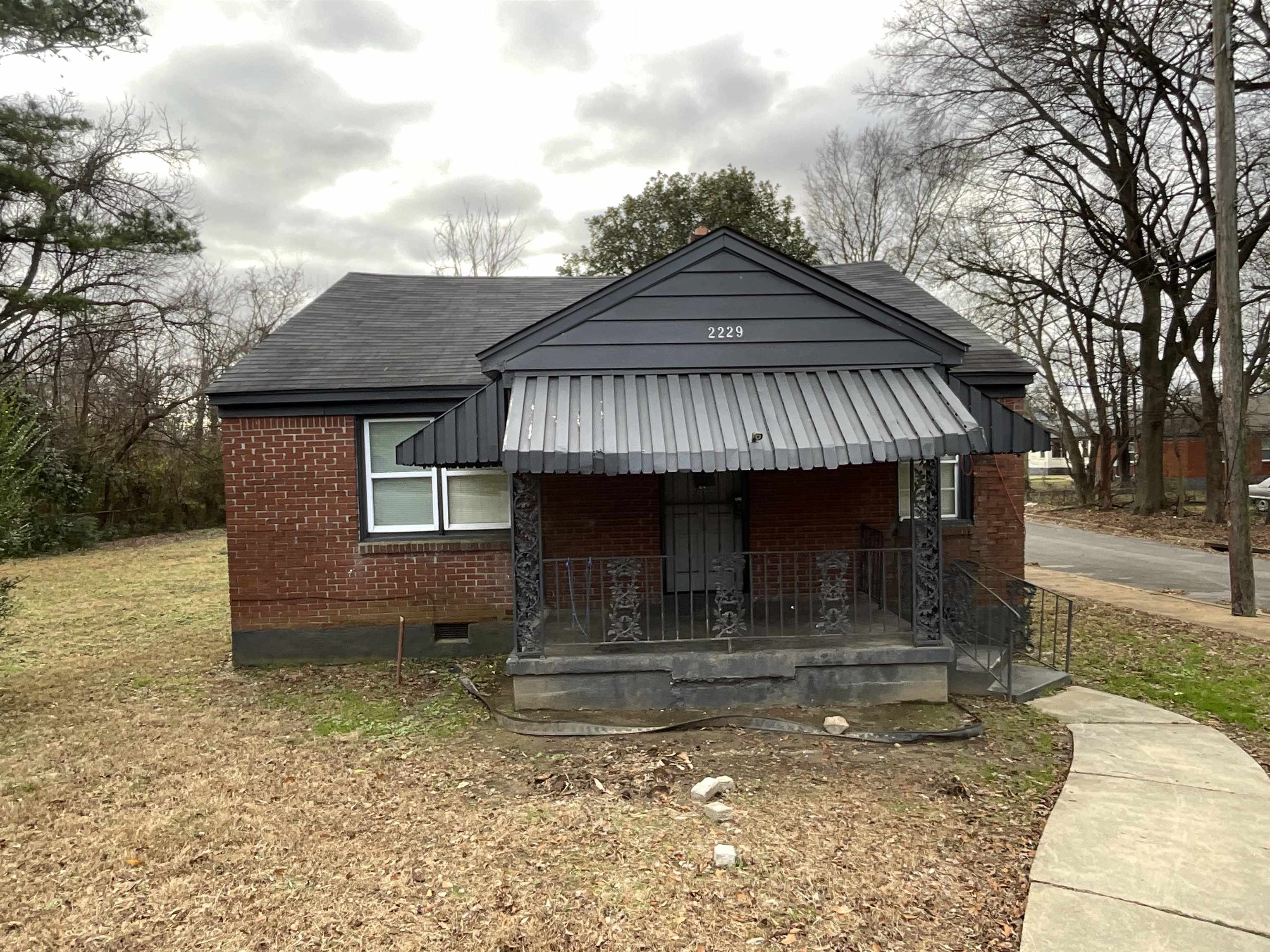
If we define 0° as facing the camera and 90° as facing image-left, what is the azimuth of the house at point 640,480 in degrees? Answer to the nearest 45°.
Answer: approximately 0°

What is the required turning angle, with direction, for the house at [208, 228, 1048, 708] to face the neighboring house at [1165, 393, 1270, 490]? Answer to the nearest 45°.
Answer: approximately 135° to its left

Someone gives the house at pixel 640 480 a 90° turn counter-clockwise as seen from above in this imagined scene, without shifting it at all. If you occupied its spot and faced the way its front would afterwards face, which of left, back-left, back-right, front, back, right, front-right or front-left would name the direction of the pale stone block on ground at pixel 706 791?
right

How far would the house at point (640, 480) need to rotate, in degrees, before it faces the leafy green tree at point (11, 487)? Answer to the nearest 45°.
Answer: approximately 90° to its right

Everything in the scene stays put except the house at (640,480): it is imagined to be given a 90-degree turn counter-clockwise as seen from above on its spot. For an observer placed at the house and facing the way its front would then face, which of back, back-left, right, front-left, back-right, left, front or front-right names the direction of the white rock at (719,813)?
right

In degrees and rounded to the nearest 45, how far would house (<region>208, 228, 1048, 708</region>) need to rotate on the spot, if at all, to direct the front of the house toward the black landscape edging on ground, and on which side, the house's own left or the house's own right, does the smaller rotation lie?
0° — it already faces it

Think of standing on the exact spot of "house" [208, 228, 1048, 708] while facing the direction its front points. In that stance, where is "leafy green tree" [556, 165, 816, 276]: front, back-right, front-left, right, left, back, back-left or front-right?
back

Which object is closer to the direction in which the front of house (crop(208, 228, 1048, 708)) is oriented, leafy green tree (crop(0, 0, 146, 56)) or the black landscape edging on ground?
the black landscape edging on ground

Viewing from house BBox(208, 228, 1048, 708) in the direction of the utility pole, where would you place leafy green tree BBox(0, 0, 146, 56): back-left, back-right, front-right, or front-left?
back-left

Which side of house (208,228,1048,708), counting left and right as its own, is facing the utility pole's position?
left

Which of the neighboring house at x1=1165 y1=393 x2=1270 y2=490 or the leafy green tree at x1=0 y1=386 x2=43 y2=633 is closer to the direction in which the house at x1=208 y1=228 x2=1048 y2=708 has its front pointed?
the leafy green tree

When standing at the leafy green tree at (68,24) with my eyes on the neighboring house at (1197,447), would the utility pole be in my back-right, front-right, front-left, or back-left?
front-right

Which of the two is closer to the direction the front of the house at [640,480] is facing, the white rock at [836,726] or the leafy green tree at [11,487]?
the white rock

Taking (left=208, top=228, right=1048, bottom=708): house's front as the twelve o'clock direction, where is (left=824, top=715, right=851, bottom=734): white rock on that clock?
The white rock is roughly at 11 o'clock from the house.

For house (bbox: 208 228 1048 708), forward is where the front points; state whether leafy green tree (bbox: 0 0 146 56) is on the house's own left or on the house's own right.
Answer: on the house's own right
